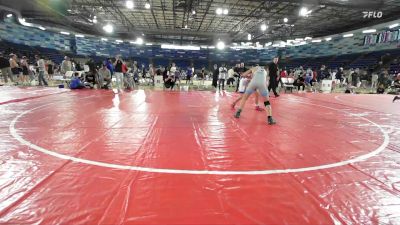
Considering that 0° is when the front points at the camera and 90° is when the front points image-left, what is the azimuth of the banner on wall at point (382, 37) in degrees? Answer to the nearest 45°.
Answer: approximately 45°

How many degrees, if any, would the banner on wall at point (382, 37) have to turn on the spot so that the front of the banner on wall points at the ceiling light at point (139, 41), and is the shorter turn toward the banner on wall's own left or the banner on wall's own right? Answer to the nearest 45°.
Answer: approximately 45° to the banner on wall's own right

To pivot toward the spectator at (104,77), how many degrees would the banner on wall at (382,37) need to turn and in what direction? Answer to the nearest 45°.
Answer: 0° — it already faces them
